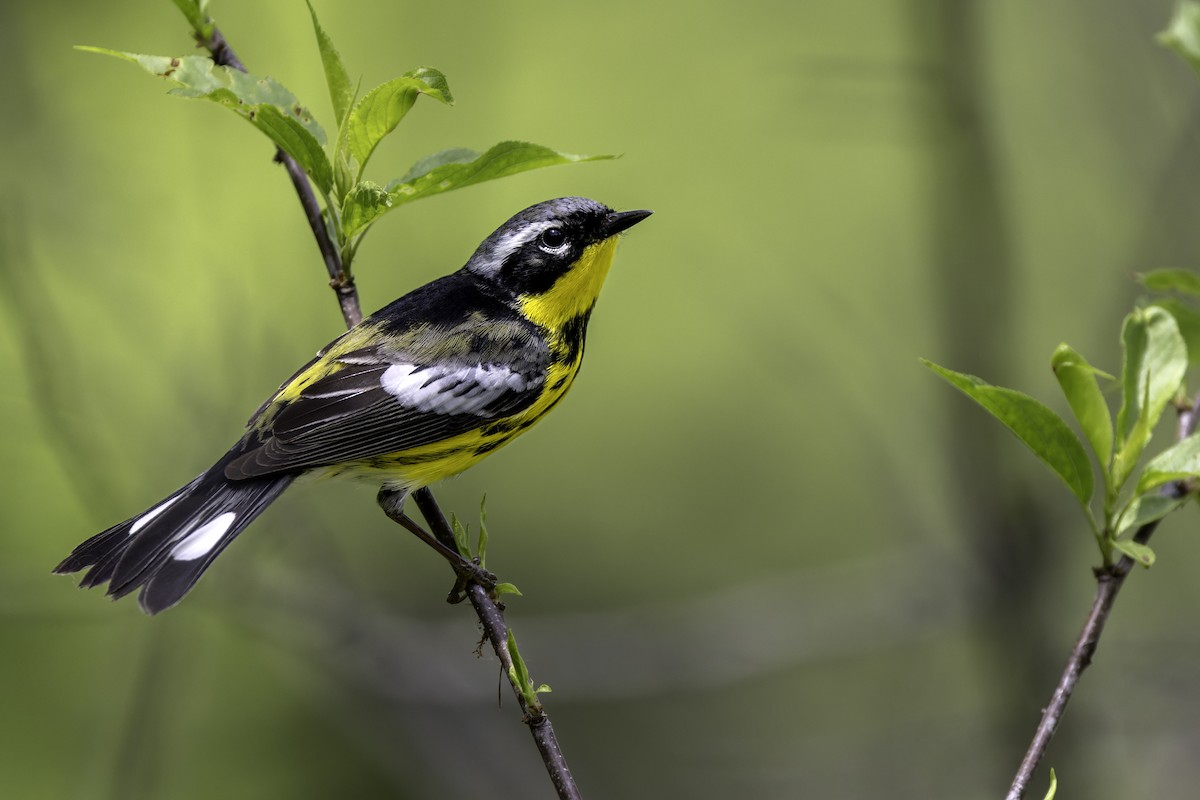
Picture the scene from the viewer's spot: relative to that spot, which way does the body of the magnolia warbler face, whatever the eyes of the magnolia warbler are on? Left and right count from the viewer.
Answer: facing to the right of the viewer

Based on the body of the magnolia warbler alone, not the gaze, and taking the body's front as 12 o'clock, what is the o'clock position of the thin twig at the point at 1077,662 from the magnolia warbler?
The thin twig is roughly at 2 o'clock from the magnolia warbler.
